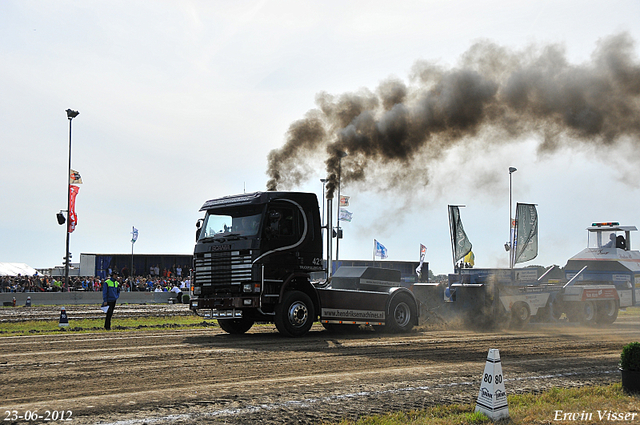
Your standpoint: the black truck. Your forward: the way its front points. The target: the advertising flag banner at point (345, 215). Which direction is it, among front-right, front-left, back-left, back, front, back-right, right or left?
back-right

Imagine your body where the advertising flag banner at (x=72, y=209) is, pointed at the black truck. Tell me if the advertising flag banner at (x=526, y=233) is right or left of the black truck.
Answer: left

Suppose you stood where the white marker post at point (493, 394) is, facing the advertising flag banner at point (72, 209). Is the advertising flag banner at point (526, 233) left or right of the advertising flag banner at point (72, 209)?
right

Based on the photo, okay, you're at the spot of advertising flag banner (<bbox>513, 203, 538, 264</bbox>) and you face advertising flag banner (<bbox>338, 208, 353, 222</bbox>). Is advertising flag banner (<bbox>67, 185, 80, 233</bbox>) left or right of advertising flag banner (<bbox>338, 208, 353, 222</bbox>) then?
left

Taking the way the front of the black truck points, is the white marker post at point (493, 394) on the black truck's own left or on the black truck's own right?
on the black truck's own left

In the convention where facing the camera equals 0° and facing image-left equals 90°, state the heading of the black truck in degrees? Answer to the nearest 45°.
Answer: approximately 45°

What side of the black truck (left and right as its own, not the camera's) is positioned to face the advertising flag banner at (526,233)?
back

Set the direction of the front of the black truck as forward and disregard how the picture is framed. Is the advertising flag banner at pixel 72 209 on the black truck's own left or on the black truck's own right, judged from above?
on the black truck's own right
